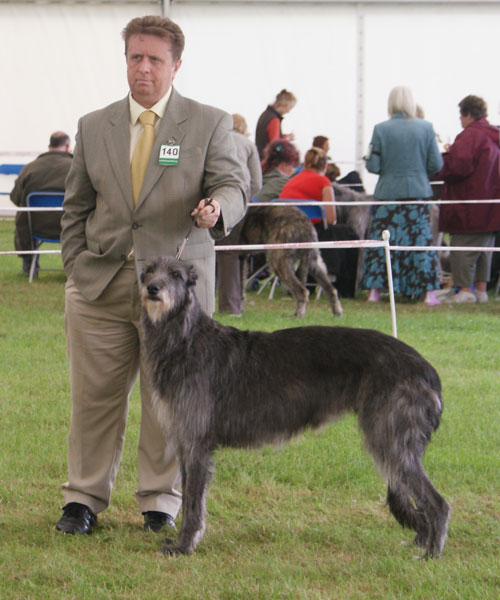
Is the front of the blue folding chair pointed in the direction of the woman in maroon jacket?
no

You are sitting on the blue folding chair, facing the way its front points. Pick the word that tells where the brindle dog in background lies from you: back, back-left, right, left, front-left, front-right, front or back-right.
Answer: back-right

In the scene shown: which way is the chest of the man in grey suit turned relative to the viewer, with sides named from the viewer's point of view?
facing the viewer

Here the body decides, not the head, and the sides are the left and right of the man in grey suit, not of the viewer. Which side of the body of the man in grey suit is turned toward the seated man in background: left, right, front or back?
back

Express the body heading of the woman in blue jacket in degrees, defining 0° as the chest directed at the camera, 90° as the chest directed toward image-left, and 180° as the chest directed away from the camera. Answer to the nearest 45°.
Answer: approximately 180°

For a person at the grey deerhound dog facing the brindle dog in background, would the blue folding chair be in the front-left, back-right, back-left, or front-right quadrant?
front-left

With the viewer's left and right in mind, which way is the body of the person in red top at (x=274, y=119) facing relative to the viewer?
facing to the right of the viewer

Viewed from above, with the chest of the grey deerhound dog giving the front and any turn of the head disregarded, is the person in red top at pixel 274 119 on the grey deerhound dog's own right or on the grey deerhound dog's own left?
on the grey deerhound dog's own right

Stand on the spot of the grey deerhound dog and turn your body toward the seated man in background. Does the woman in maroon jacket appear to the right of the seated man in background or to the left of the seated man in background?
right

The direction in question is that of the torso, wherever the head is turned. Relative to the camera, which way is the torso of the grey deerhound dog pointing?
to the viewer's left

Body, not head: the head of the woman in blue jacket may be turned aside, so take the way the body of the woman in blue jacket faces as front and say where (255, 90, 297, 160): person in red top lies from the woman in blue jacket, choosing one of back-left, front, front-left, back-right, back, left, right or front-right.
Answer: front-left

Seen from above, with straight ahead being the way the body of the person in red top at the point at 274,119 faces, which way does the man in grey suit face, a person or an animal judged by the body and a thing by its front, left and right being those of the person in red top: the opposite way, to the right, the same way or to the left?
to the right

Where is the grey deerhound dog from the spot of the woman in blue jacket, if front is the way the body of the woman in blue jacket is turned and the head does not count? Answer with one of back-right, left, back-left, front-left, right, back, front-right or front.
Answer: back

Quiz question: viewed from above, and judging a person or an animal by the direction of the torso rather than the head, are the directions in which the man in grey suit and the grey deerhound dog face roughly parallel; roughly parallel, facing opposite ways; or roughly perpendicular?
roughly perpendicular

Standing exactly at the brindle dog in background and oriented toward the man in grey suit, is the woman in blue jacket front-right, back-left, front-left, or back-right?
back-left

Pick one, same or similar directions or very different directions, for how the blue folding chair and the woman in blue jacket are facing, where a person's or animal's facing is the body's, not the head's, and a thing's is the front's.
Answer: same or similar directions
